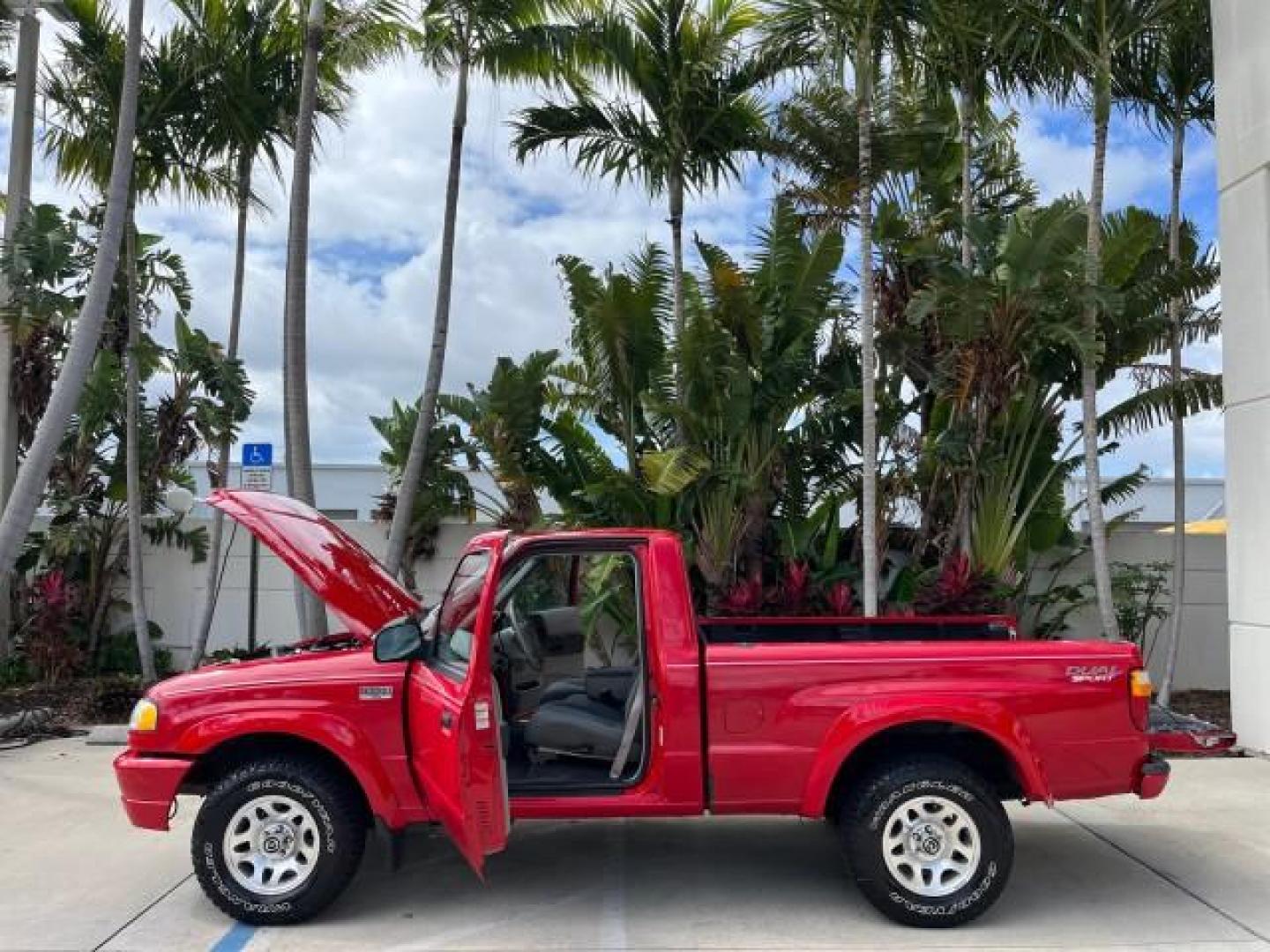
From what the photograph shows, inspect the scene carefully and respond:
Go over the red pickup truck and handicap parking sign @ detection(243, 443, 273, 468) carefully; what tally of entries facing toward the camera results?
1

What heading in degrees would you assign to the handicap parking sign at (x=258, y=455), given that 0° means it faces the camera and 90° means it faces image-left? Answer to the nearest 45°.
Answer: approximately 0°

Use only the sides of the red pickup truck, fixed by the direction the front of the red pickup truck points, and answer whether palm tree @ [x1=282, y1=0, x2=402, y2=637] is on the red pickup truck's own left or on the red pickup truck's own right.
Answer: on the red pickup truck's own right

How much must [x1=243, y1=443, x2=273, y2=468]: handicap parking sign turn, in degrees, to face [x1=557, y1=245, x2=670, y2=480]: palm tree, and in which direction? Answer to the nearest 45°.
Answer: approximately 90° to its left

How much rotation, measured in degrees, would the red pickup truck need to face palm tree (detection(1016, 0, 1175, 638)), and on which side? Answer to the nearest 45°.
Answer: approximately 135° to its right

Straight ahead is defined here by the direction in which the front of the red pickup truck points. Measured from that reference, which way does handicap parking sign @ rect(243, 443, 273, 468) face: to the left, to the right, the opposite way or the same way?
to the left

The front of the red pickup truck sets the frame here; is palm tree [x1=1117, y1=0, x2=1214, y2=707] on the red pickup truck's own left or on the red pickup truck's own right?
on the red pickup truck's own right

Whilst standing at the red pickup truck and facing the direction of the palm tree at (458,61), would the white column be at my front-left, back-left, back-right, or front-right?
front-right

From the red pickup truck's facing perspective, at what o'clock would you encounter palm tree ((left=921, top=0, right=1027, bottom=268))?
The palm tree is roughly at 4 o'clock from the red pickup truck.

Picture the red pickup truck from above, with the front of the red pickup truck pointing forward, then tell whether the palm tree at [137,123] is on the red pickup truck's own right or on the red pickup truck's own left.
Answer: on the red pickup truck's own right

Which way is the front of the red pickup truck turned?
to the viewer's left

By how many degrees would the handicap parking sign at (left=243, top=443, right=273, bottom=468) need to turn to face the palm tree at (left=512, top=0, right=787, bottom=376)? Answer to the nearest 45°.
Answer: approximately 90° to its left

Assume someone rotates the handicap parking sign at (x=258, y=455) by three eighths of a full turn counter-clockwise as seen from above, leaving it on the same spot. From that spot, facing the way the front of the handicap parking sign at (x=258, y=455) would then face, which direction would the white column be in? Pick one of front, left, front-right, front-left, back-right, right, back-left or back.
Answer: right

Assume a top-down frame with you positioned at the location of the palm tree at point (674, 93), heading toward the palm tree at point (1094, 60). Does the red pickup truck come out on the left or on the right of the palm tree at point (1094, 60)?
right
